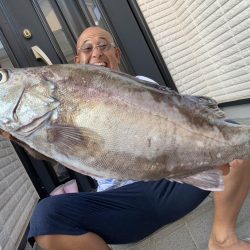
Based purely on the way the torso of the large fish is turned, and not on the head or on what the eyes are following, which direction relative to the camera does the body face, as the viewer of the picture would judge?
to the viewer's left

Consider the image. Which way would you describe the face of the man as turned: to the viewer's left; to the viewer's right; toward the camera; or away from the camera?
toward the camera

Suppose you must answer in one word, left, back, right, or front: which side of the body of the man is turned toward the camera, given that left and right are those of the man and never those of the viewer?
front
